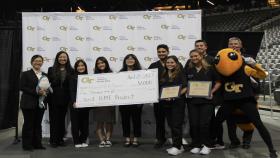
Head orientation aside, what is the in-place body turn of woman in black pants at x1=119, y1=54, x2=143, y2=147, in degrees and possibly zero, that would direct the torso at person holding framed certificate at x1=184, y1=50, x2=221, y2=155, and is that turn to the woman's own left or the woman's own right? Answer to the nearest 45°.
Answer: approximately 45° to the woman's own left

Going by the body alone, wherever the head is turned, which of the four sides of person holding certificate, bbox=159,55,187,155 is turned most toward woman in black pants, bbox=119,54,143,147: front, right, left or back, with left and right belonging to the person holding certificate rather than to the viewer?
right

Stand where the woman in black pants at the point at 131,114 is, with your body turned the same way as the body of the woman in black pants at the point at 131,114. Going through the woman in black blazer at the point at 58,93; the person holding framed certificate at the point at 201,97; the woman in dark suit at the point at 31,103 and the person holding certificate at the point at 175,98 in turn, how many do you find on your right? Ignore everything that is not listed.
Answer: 2

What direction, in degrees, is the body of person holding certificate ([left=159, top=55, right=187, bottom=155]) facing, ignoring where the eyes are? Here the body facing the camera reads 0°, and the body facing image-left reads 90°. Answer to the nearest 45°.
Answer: approximately 45°

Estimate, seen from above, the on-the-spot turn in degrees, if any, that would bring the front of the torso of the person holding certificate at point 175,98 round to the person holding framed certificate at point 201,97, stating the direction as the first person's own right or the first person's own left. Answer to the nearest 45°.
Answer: approximately 135° to the first person's own left

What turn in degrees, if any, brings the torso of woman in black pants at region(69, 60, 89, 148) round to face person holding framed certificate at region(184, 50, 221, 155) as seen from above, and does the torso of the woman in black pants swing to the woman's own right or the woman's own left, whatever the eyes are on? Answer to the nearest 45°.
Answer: approximately 45° to the woman's own left

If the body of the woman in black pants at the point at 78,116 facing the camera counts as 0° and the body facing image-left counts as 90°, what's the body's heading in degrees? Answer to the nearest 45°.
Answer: approximately 0°

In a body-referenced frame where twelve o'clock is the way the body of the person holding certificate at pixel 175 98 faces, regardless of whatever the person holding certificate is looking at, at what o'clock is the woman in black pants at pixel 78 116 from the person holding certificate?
The woman in black pants is roughly at 2 o'clock from the person holding certificate.

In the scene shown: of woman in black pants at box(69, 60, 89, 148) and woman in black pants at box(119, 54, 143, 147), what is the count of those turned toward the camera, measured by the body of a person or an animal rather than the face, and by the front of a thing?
2

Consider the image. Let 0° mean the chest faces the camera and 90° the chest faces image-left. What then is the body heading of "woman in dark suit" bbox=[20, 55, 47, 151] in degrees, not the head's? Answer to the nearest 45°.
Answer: approximately 315°
